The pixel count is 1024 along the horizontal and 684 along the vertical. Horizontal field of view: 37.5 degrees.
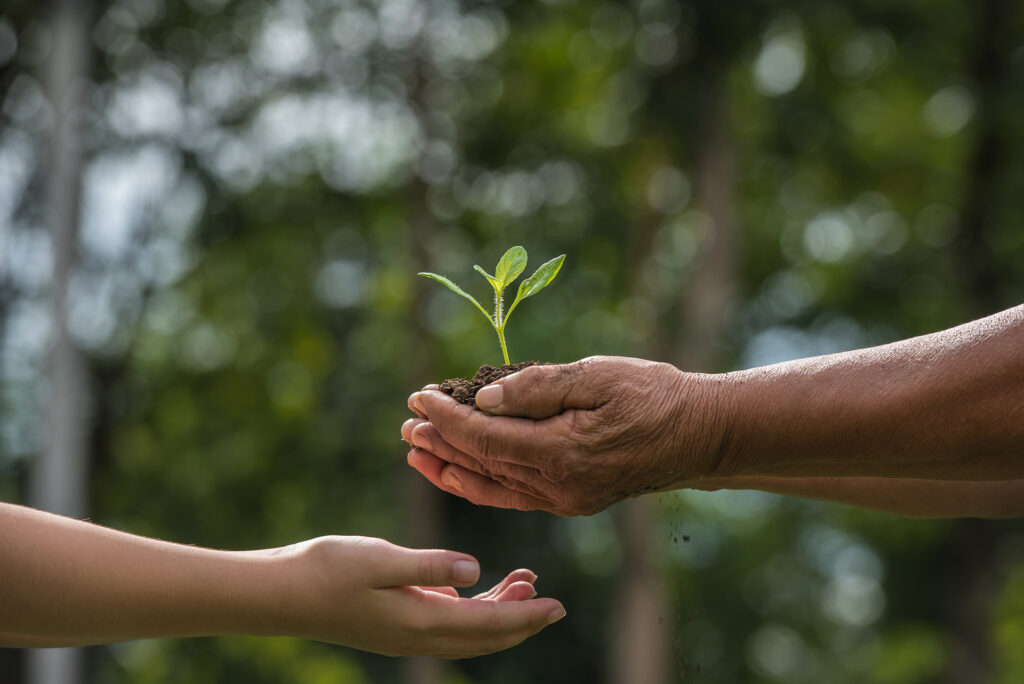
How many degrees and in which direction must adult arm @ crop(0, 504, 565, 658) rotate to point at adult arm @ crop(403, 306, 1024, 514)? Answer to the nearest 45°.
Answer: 0° — it already faces it

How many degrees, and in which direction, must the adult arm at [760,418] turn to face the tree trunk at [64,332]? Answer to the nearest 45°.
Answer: approximately 45° to its right

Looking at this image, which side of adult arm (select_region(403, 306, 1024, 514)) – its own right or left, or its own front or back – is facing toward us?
left

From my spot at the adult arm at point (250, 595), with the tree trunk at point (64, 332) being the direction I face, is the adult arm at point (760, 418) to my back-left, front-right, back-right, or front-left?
back-right

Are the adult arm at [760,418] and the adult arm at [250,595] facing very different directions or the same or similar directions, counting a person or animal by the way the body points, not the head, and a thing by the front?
very different directions

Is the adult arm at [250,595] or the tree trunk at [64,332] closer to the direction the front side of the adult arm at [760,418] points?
the adult arm

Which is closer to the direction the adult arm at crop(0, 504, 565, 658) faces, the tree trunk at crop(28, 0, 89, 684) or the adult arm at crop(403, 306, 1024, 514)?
the adult arm

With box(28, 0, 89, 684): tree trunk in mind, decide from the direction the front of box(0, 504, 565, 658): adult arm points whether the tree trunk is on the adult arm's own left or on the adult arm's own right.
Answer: on the adult arm's own left
